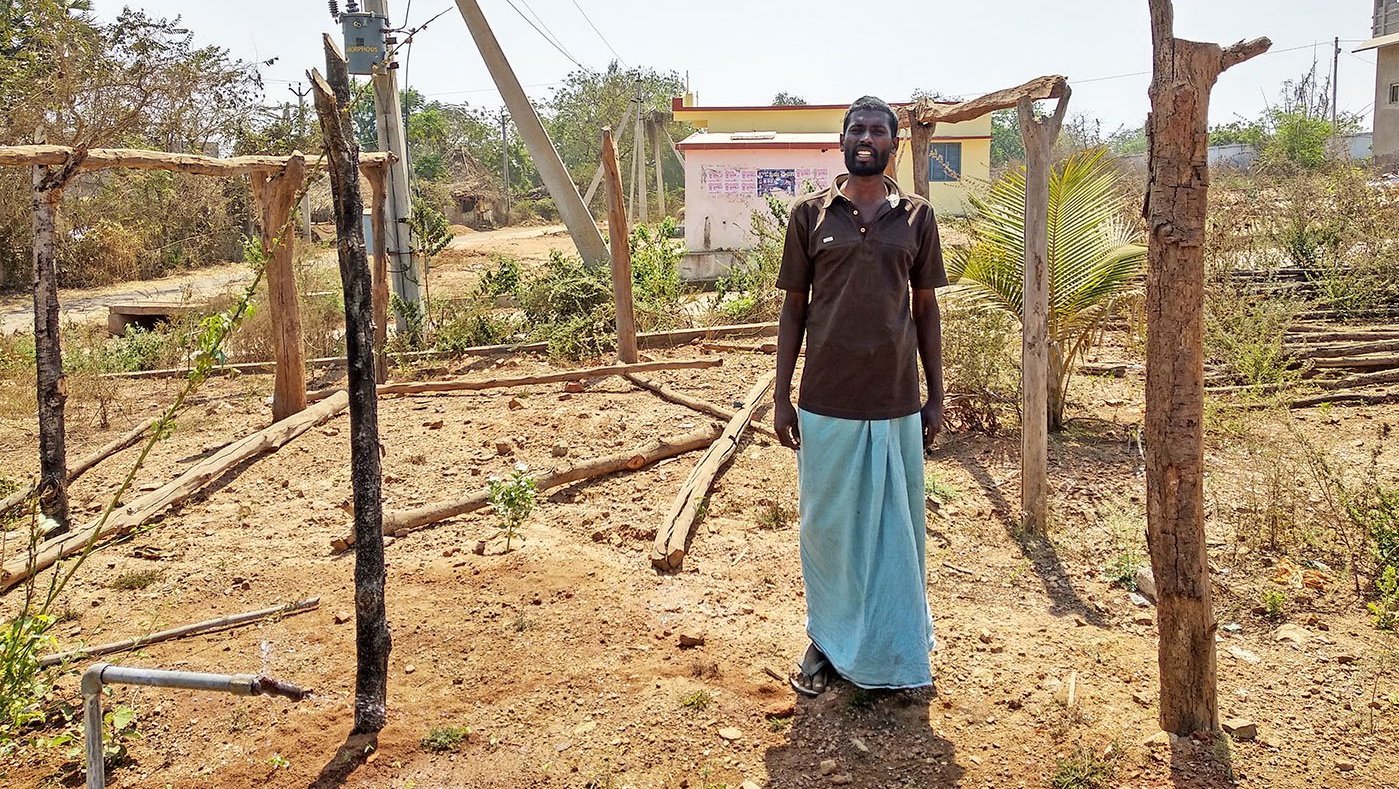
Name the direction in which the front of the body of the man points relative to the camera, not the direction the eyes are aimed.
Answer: toward the camera

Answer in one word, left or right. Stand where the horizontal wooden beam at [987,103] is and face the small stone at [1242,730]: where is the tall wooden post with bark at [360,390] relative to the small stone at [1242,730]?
right

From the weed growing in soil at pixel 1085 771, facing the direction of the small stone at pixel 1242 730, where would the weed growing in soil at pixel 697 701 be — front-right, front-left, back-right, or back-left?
back-left

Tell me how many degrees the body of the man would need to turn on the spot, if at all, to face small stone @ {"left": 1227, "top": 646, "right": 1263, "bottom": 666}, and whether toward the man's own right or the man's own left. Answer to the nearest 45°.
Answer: approximately 135° to the man's own left

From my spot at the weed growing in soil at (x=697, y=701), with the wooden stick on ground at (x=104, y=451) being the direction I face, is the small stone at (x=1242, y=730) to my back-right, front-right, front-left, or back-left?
back-right

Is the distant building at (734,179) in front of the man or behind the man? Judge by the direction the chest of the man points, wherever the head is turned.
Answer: behind

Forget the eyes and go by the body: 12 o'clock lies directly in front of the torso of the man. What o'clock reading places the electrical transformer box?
The electrical transformer box is roughly at 5 o'clock from the man.

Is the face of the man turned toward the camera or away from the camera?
toward the camera

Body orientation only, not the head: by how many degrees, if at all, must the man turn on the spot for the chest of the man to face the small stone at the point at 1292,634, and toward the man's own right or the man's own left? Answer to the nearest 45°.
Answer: approximately 135° to the man's own left

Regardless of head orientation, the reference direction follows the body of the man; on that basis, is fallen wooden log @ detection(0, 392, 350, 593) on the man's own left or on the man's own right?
on the man's own right

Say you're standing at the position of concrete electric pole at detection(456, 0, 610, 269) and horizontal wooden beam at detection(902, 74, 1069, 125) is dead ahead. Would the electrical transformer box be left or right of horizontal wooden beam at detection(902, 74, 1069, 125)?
right
